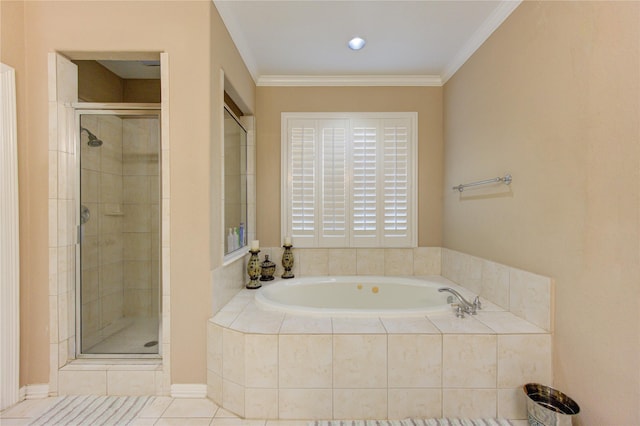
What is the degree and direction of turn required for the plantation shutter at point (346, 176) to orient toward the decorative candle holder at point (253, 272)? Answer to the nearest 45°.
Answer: approximately 45° to its right

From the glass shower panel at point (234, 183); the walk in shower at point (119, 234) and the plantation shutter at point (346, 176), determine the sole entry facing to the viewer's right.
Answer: the glass shower panel

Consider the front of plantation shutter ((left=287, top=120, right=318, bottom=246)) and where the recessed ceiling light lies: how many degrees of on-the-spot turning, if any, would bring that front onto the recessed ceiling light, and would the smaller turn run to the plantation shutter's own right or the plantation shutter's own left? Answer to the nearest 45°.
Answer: approximately 45° to the plantation shutter's own left

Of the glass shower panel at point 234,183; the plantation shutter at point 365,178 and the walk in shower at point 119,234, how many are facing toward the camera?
2

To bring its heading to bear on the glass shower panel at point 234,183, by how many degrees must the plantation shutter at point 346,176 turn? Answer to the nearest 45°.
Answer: approximately 45° to its right

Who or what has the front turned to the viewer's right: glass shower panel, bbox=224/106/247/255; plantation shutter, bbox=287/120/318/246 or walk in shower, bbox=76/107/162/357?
the glass shower panel

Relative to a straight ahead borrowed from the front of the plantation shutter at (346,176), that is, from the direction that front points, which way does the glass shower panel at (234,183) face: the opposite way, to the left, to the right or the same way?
to the left

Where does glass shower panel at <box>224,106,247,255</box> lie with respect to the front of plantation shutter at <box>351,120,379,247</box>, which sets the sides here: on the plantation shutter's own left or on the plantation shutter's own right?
on the plantation shutter's own right

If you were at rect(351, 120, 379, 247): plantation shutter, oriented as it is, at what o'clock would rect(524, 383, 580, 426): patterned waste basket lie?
The patterned waste basket is roughly at 11 o'clock from the plantation shutter.

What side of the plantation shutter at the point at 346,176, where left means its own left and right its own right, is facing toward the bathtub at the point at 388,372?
front
